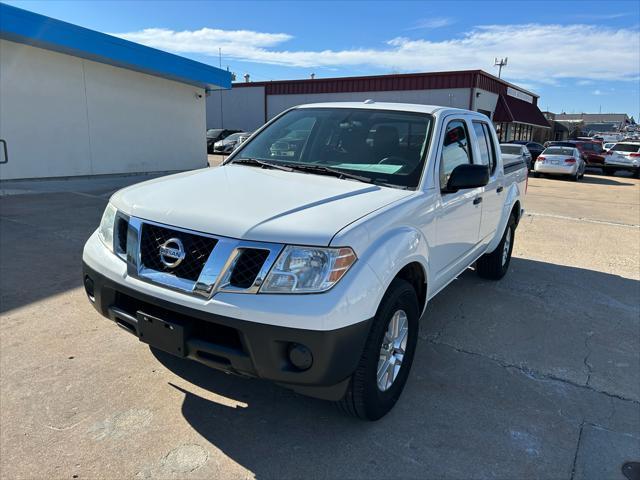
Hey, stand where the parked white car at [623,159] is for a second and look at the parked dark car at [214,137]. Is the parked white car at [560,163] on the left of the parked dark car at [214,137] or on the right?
left

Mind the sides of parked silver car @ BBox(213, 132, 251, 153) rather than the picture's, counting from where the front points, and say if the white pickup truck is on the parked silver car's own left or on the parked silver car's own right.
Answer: on the parked silver car's own left

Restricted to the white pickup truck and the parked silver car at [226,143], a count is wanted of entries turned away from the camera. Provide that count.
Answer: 0

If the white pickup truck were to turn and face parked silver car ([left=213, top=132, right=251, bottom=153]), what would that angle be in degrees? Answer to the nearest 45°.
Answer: approximately 135° to its right

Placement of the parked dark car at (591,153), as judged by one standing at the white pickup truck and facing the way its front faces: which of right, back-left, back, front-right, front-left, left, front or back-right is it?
back

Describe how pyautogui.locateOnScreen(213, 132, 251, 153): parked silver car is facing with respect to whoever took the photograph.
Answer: facing the viewer and to the left of the viewer

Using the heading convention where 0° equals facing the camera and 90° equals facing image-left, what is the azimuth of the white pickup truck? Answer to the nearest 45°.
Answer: approximately 45°

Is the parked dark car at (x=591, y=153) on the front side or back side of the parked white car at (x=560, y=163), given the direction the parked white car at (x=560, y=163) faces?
on the front side

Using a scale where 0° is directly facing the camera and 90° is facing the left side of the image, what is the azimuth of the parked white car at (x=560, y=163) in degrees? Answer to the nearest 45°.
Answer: approximately 225°
